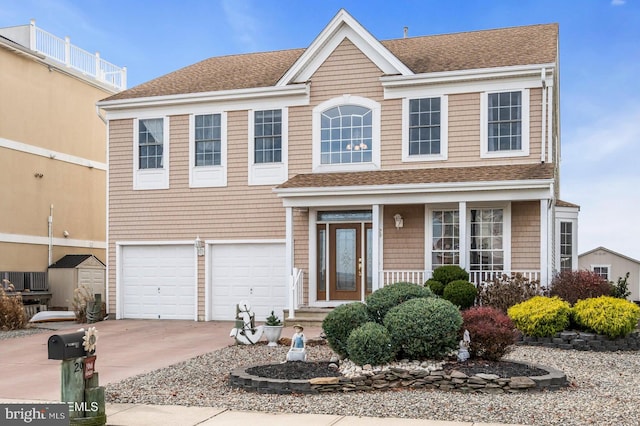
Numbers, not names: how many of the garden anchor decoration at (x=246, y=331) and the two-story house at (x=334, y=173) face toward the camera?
2

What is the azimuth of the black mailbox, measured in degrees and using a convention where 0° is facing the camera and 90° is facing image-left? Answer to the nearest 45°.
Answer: approximately 45°

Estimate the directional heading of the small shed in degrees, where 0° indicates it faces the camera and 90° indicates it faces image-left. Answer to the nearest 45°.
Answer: approximately 315°

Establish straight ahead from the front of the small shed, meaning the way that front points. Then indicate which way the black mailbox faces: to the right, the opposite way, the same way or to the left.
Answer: to the right
